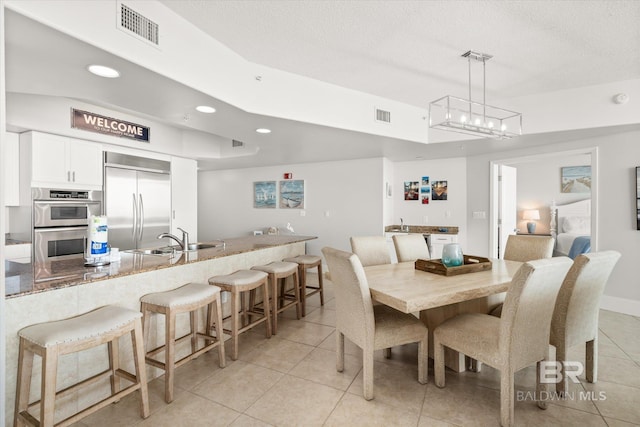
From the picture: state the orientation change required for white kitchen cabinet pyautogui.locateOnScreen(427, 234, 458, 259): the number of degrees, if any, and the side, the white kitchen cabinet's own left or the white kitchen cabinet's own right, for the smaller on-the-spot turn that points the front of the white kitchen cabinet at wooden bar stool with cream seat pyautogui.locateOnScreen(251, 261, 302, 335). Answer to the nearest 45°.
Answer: approximately 45° to the white kitchen cabinet's own right

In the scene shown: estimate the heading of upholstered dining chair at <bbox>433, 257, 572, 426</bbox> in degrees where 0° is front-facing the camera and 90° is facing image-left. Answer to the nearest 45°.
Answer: approximately 135°

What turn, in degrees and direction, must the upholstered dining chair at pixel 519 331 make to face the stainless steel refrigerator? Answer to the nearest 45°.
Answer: approximately 45° to its left

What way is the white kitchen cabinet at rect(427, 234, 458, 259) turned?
toward the camera

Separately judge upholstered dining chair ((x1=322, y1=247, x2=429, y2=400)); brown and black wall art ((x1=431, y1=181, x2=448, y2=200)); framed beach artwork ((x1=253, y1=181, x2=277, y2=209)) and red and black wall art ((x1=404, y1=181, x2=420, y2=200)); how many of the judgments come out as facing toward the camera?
3

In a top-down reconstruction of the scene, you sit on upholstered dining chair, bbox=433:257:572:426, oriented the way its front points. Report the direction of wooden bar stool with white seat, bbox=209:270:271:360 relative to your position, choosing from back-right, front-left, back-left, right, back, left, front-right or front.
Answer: front-left

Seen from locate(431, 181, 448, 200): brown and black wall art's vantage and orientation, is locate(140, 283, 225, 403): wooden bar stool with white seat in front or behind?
in front

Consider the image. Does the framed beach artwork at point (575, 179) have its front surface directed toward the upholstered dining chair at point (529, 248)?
yes

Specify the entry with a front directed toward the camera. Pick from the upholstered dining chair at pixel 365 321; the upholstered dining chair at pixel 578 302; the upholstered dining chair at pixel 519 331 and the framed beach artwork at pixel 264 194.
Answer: the framed beach artwork

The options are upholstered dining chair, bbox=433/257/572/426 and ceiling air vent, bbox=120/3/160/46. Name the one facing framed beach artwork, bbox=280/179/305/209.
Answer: the upholstered dining chair

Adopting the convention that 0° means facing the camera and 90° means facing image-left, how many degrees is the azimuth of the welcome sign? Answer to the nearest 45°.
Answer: approximately 315°

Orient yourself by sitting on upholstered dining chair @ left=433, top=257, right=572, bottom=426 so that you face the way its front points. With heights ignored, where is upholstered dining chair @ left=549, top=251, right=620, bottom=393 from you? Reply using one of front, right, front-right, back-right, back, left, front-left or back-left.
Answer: right

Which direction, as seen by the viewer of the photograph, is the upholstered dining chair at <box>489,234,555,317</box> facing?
facing the viewer and to the left of the viewer

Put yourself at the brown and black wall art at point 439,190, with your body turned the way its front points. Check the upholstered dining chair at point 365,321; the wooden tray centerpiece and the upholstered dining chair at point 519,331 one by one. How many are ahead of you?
3

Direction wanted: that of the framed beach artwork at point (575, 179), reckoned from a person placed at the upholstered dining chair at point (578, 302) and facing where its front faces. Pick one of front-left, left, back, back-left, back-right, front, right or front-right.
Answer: front-right

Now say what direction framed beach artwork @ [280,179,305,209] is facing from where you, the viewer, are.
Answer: facing the viewer

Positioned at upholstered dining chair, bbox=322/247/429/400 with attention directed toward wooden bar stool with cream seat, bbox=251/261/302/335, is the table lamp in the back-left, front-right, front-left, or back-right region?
front-right

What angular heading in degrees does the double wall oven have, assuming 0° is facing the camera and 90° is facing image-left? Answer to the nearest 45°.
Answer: approximately 315°

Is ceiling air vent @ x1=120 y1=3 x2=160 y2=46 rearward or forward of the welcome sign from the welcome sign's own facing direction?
forward

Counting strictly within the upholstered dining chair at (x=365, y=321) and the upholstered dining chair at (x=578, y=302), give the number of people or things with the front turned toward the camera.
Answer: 0
